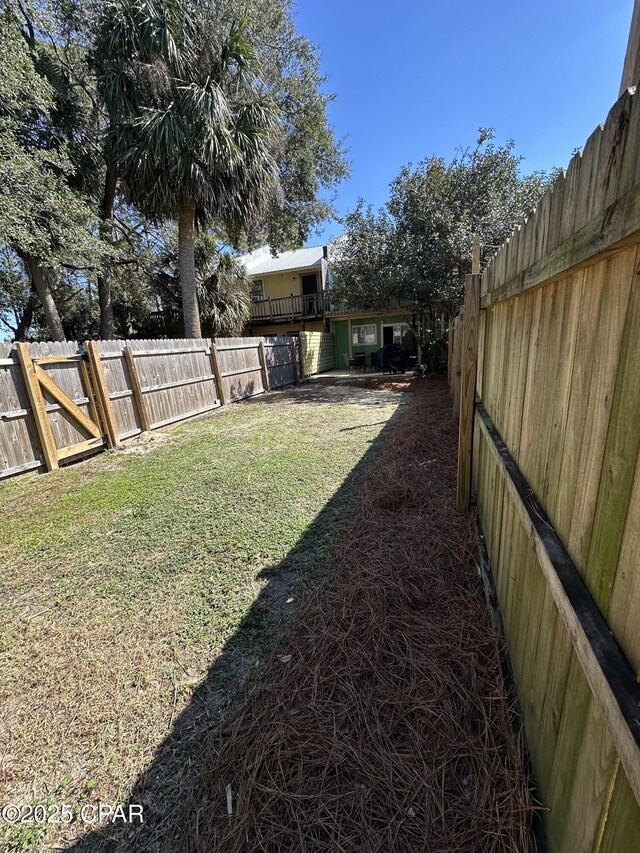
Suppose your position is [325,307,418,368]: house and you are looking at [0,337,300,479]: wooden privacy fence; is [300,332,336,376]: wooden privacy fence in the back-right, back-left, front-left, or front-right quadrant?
front-right

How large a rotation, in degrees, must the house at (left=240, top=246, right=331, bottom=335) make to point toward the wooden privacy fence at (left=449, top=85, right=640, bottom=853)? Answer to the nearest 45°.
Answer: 0° — it already faces it

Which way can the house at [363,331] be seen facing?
toward the camera

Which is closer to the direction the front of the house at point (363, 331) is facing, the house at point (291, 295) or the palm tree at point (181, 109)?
the palm tree

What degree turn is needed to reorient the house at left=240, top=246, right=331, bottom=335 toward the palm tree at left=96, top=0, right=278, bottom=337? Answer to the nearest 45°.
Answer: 0° — it already faces it

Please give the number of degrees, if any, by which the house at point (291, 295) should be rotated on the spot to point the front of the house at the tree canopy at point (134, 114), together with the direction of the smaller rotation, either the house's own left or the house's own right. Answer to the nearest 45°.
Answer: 0° — it already faces it

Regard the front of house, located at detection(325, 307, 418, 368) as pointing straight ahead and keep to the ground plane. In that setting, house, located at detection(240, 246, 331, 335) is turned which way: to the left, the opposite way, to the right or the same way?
the same way

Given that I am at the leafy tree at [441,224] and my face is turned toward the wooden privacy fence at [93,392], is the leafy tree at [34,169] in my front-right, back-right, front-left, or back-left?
front-right

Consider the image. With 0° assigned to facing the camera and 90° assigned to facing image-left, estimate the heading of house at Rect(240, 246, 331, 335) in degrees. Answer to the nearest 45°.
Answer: approximately 0°

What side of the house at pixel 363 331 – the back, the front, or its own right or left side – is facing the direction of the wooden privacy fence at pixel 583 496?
front

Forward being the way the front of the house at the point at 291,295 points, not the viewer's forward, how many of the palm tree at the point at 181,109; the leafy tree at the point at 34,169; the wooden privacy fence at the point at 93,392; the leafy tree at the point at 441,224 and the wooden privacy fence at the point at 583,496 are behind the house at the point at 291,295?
0

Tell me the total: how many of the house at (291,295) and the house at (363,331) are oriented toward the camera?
2

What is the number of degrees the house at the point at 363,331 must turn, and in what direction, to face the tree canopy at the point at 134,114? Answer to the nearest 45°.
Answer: approximately 45° to its right
